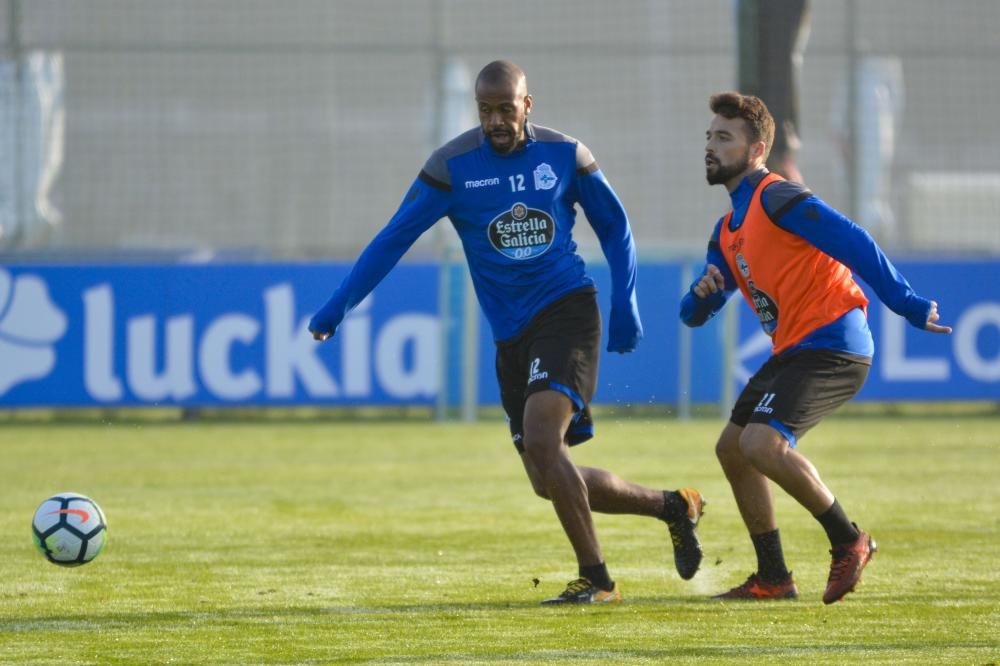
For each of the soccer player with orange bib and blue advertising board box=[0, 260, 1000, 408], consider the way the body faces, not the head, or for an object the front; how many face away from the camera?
0

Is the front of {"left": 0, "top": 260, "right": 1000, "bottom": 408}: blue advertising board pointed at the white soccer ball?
yes

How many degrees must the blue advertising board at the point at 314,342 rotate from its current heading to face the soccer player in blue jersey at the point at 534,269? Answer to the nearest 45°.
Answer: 0° — it already faces them

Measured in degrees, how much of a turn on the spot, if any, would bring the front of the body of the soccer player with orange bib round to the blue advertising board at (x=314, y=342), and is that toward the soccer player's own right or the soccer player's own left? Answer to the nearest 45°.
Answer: approximately 90° to the soccer player's own right

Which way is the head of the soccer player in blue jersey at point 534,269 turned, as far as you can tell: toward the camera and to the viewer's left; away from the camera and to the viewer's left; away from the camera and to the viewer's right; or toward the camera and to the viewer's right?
toward the camera and to the viewer's left

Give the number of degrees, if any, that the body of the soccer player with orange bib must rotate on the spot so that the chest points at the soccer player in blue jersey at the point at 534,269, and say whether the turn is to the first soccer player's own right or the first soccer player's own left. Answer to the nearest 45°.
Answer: approximately 45° to the first soccer player's own right

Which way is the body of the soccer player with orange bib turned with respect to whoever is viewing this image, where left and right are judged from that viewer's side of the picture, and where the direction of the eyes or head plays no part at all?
facing the viewer and to the left of the viewer

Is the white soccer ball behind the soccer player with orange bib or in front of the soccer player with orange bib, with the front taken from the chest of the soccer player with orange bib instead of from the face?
in front

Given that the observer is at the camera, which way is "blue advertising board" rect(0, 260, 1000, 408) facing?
facing the viewer

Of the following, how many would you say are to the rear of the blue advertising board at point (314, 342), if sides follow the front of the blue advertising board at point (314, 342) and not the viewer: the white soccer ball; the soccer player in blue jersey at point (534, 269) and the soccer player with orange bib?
0
